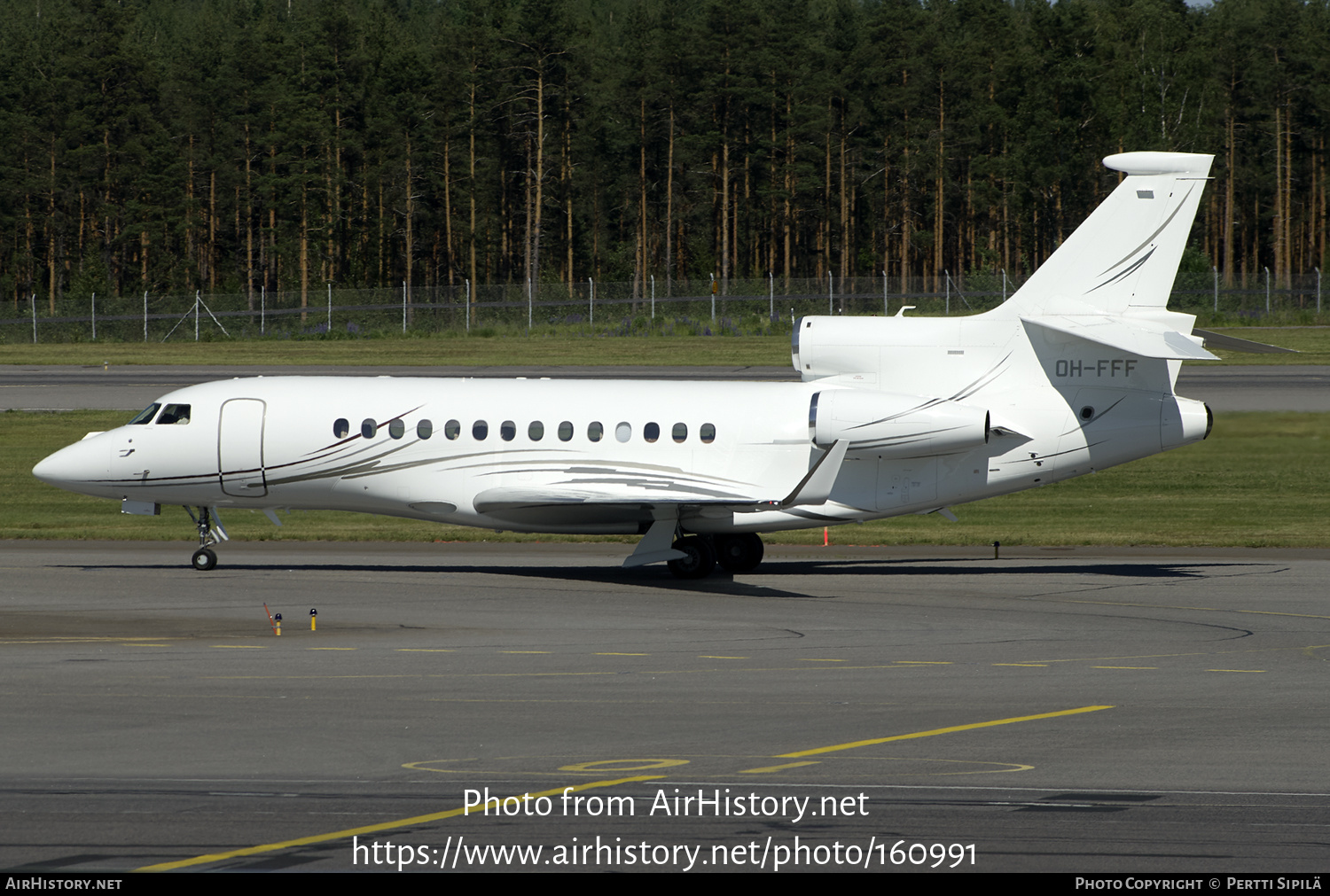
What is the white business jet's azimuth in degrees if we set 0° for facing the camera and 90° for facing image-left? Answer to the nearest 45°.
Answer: approximately 90°
